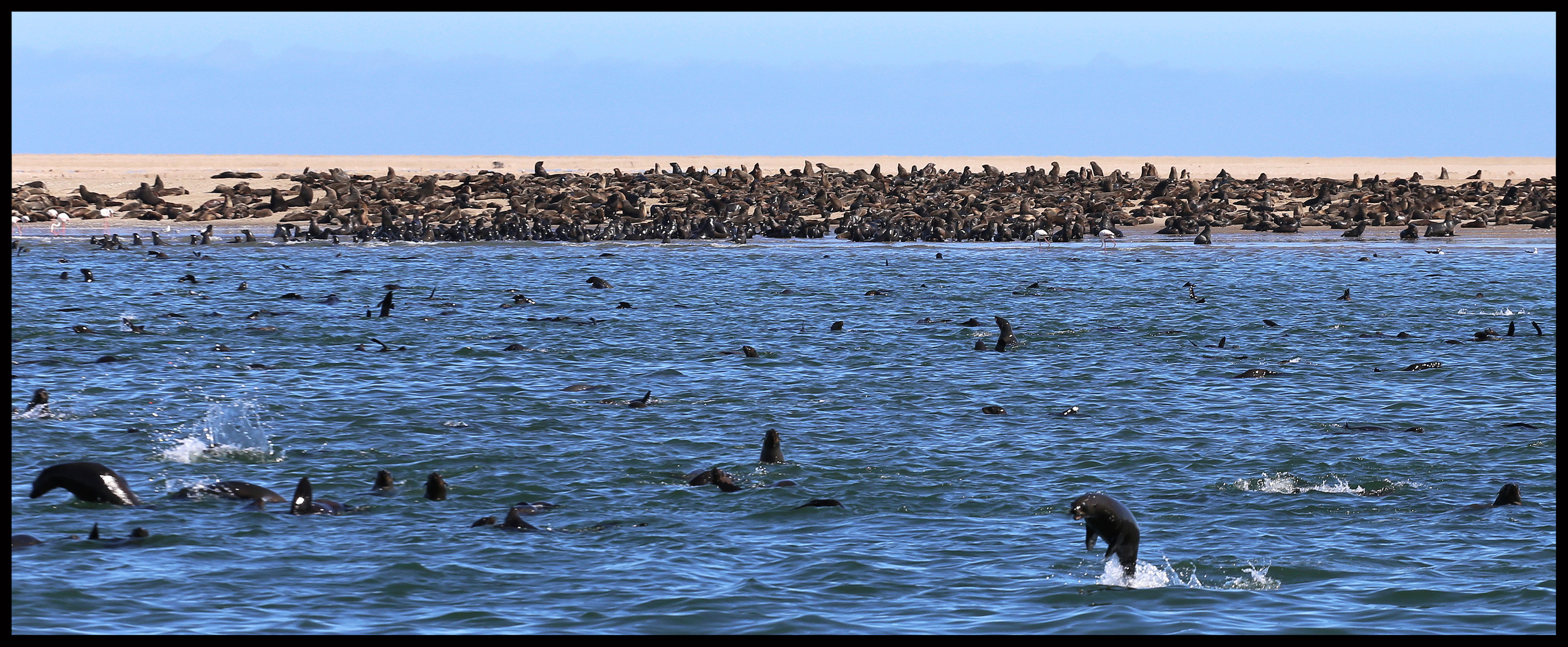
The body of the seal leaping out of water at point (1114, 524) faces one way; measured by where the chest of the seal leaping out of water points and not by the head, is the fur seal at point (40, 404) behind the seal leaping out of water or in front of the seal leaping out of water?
in front

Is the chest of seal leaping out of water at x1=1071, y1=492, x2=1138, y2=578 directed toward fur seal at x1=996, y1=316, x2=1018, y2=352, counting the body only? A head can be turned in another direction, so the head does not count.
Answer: no

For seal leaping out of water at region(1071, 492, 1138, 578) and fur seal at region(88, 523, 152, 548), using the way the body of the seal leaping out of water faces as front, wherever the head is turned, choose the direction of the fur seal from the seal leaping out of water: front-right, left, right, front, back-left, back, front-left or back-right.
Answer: front

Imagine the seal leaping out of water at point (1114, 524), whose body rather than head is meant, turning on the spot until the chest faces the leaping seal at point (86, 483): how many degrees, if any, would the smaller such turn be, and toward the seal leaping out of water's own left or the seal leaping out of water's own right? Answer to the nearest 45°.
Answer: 0° — it already faces it

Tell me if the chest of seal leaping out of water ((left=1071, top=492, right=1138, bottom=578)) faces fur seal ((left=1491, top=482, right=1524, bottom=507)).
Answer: no

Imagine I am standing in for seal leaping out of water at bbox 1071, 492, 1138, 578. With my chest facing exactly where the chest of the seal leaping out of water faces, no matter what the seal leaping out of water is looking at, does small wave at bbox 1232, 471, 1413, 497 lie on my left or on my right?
on my right

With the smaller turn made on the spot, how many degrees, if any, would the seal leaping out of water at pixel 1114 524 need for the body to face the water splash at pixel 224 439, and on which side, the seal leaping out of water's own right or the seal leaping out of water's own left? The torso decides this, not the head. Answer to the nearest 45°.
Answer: approximately 45° to the seal leaping out of water's own right

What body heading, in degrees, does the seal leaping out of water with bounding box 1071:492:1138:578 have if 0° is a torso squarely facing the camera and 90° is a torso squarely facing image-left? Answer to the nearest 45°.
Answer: approximately 90°

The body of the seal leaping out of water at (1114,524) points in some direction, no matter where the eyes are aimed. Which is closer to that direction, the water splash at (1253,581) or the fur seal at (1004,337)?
the fur seal

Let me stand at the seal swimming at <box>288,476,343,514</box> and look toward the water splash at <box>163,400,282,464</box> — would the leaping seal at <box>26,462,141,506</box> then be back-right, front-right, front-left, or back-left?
front-left

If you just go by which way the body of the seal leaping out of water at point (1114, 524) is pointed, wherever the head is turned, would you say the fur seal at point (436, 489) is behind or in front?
in front

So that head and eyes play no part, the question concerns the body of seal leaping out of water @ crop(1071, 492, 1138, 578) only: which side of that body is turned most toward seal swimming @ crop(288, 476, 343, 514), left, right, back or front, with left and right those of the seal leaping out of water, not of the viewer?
front

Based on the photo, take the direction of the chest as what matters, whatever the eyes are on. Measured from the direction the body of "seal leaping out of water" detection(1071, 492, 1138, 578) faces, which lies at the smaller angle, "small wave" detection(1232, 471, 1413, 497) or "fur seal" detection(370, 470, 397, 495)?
the fur seal

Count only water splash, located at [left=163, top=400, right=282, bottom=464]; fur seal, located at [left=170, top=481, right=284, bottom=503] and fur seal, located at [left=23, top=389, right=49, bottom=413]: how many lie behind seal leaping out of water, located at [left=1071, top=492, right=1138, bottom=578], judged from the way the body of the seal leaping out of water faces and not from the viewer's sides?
0

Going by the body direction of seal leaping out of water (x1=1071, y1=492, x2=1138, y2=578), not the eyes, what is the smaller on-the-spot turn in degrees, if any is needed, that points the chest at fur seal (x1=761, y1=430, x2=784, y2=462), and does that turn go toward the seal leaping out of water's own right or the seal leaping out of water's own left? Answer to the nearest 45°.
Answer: approximately 45° to the seal leaping out of water's own right

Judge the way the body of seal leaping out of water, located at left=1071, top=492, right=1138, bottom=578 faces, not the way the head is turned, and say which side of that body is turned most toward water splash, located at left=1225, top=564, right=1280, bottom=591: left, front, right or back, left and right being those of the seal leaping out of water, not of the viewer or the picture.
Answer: back
